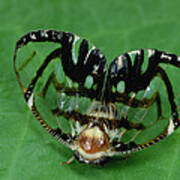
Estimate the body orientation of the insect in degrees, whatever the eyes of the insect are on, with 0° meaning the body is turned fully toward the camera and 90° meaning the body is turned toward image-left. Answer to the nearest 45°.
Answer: approximately 0°
